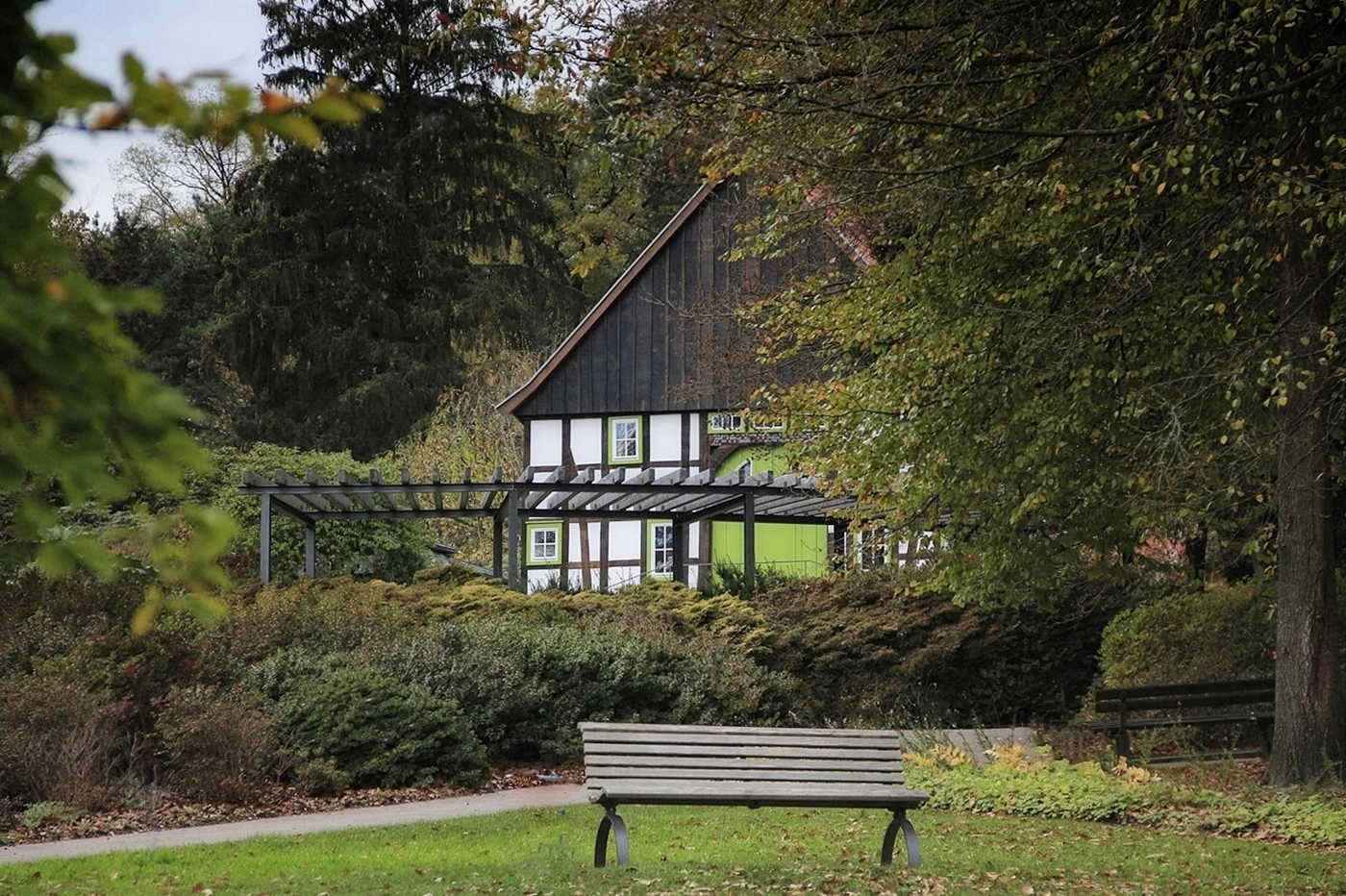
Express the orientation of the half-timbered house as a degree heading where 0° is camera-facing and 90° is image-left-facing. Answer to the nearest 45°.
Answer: approximately 0°

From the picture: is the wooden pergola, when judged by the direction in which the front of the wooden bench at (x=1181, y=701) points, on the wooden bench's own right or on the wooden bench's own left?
on the wooden bench's own left

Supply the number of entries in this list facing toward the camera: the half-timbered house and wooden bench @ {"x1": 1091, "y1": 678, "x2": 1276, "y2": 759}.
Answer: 1

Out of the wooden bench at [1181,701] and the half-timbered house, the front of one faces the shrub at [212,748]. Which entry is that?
the half-timbered house

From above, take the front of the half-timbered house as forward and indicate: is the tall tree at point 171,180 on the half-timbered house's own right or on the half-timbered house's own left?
on the half-timbered house's own right

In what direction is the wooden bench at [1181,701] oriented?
away from the camera

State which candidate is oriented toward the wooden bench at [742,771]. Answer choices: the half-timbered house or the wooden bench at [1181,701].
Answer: the half-timbered house

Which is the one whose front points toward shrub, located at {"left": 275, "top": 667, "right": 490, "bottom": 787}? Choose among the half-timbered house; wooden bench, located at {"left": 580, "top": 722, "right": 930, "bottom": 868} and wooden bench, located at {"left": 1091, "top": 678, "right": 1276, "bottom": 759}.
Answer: the half-timbered house
